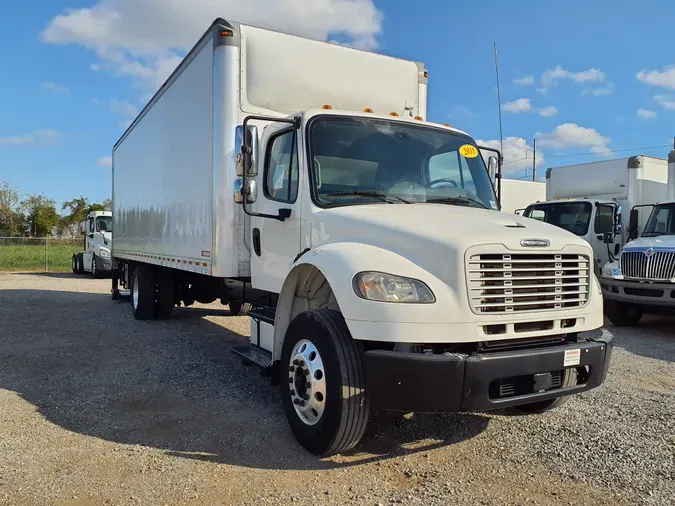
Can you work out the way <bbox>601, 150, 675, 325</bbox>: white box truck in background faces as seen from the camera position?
facing the viewer and to the left of the viewer

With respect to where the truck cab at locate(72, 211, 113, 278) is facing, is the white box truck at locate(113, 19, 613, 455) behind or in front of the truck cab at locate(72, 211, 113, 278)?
in front

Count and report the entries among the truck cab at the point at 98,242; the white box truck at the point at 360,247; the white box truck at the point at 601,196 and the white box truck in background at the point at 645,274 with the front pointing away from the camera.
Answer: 0

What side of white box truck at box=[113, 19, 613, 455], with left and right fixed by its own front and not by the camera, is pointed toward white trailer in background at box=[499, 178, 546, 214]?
left

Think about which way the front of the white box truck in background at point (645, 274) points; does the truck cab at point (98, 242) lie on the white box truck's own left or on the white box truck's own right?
on the white box truck's own right

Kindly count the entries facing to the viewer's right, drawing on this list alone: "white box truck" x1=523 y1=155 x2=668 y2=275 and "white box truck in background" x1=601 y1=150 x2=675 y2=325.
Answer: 0

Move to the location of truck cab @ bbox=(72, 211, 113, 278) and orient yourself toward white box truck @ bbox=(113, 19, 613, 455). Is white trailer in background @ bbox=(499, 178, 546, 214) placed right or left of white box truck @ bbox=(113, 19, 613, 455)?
left

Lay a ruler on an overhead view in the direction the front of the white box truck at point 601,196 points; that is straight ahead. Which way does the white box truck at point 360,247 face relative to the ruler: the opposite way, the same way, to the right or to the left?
to the left

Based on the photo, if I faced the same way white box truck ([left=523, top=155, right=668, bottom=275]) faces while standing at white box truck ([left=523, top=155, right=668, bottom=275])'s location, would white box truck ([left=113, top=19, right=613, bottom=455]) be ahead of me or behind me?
ahead

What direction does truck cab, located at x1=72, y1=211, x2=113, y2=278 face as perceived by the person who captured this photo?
facing the viewer and to the right of the viewer

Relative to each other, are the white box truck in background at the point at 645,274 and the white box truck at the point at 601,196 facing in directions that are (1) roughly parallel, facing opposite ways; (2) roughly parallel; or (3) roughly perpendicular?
roughly parallel

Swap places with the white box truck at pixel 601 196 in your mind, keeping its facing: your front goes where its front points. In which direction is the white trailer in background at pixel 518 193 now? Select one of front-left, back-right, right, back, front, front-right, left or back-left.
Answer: right

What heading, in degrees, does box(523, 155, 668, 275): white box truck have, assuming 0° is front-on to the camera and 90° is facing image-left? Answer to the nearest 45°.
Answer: approximately 45°

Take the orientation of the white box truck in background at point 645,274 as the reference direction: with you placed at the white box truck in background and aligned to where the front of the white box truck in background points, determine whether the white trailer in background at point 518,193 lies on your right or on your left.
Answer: on your right

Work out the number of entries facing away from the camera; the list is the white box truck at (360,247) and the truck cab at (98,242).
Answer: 0

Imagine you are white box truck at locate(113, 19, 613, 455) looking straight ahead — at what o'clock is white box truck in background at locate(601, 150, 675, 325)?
The white box truck in background is roughly at 9 o'clock from the white box truck at locate(113, 19, 613, 455).
